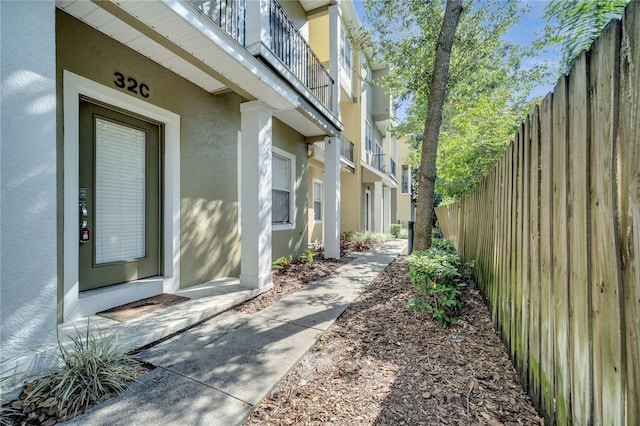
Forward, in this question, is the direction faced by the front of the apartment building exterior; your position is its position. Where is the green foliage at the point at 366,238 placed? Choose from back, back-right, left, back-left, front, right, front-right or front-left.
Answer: left

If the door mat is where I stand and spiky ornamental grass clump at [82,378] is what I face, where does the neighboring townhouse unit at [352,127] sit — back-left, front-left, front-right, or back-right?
back-left

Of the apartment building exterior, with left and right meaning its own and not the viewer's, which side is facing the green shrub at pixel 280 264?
left

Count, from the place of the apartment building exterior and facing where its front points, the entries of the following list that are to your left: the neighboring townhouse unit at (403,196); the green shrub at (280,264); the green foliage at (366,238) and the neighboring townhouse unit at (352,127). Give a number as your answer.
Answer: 4

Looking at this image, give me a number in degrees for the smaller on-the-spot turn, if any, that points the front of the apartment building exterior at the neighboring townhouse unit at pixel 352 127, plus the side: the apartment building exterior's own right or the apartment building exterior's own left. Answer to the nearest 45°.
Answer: approximately 90° to the apartment building exterior's own left

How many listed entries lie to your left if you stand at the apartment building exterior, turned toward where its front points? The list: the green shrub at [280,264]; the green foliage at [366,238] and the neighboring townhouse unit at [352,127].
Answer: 3

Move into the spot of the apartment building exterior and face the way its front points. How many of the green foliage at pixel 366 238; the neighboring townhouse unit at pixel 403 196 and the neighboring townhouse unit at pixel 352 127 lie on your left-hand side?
3

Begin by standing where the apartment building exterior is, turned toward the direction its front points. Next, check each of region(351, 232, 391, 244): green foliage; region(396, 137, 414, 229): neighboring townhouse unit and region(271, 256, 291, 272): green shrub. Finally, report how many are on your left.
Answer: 3

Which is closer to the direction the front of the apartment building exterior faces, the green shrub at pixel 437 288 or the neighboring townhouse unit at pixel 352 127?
the green shrub

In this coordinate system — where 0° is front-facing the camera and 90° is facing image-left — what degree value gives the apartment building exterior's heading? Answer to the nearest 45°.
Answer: approximately 315°

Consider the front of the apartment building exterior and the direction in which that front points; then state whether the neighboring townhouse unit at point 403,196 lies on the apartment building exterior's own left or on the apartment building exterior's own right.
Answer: on the apartment building exterior's own left
